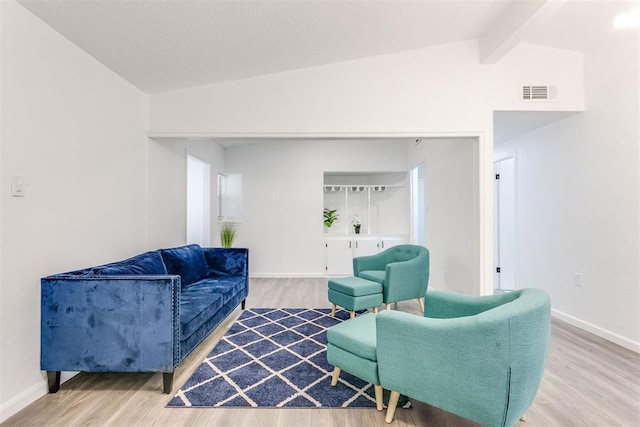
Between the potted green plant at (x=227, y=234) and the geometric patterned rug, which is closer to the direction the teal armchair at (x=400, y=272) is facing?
the geometric patterned rug

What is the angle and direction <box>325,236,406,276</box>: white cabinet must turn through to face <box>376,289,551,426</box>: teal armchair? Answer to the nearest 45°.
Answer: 0° — it already faces it

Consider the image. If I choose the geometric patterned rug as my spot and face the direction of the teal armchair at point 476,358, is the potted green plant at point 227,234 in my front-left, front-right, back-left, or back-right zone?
back-left

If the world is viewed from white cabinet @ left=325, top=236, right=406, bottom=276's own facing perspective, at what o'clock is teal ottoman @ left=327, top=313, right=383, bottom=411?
The teal ottoman is roughly at 12 o'clock from the white cabinet.

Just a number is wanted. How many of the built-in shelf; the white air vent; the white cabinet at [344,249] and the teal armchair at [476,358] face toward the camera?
3

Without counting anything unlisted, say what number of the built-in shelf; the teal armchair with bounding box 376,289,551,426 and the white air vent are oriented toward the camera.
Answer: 2

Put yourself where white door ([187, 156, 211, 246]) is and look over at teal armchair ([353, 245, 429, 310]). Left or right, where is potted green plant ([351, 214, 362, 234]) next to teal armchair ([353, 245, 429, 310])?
left
